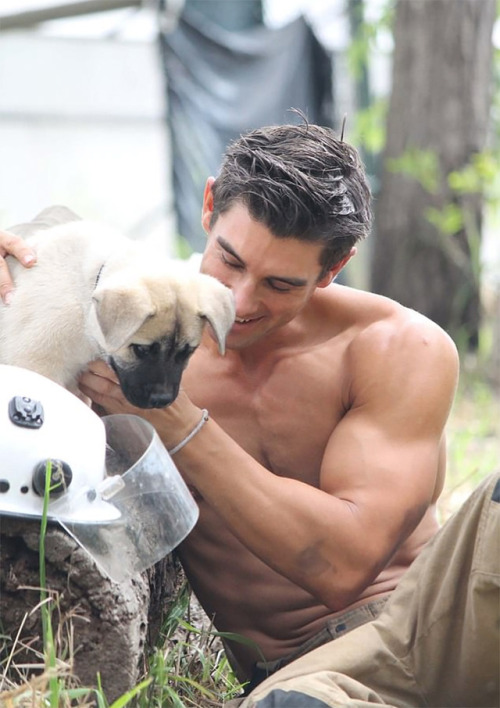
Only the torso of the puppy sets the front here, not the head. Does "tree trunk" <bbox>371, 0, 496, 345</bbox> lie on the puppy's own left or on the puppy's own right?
on the puppy's own left

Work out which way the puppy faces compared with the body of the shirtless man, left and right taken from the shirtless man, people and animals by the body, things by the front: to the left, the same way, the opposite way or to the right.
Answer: to the left

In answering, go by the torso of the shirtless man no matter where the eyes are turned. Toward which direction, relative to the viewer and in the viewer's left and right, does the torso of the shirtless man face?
facing the viewer and to the left of the viewer

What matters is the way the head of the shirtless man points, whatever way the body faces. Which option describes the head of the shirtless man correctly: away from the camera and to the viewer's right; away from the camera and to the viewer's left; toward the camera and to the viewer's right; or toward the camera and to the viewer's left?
toward the camera and to the viewer's left

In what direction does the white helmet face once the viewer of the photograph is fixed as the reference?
facing to the right of the viewer

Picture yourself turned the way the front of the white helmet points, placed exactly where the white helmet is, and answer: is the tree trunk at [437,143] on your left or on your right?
on your left
